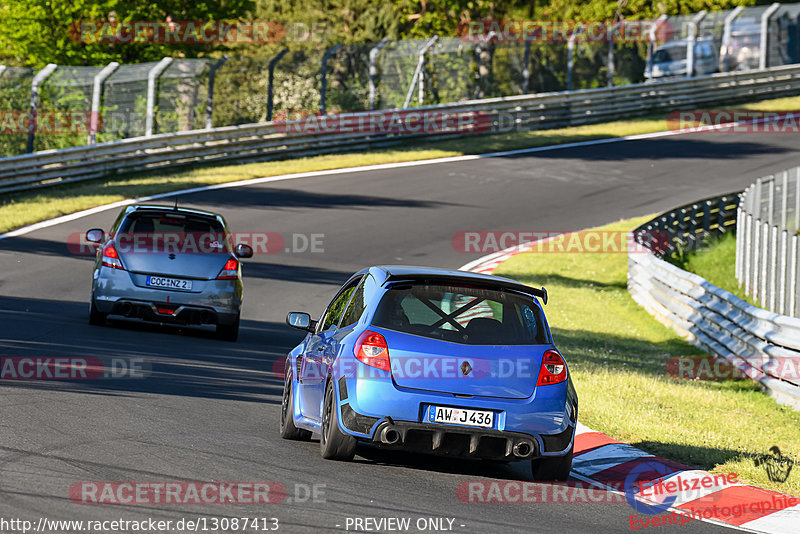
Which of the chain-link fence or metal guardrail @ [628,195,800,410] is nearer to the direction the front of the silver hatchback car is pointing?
the chain-link fence

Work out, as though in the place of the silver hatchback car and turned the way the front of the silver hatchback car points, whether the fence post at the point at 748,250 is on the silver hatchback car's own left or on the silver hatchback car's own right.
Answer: on the silver hatchback car's own right

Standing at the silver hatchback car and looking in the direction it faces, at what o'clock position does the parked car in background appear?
The parked car in background is roughly at 1 o'clock from the silver hatchback car.

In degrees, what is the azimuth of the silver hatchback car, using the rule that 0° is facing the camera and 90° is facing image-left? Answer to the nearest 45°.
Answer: approximately 180°

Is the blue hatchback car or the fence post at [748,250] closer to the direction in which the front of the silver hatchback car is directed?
the fence post

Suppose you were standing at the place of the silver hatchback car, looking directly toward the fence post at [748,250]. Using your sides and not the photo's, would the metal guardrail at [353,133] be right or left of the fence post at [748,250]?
left

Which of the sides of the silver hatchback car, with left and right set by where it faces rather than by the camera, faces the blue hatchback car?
back

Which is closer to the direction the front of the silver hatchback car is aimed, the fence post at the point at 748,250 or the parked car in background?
the parked car in background

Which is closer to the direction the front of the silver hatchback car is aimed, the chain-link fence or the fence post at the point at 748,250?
the chain-link fence

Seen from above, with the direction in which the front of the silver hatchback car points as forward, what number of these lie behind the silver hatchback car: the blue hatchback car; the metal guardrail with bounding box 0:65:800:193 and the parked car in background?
1

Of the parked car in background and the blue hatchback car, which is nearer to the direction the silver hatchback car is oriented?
the parked car in background

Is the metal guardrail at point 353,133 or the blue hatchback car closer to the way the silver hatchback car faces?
the metal guardrail

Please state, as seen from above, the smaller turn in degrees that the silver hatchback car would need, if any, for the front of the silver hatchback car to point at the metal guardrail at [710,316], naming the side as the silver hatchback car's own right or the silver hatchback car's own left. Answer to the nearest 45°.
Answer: approximately 90° to the silver hatchback car's own right
